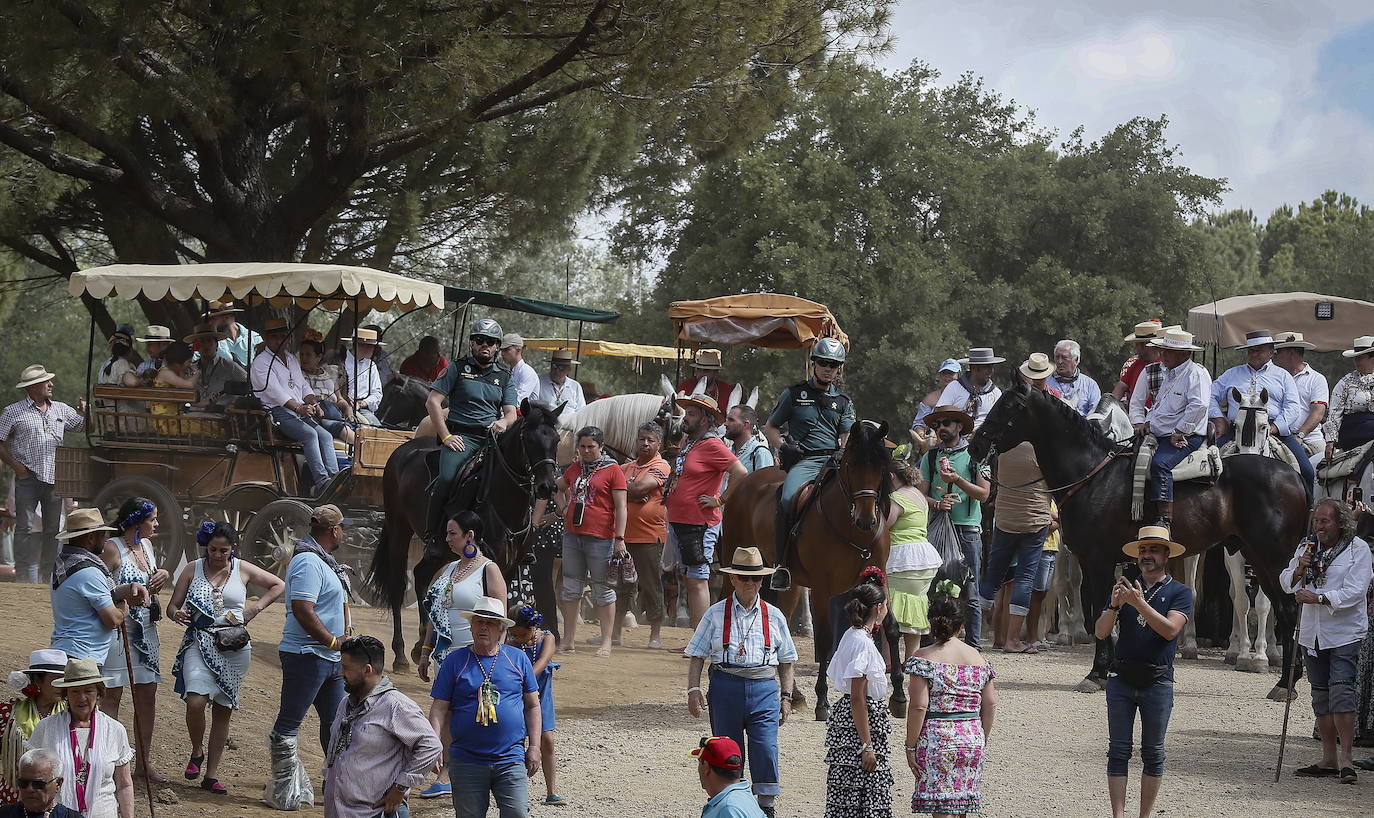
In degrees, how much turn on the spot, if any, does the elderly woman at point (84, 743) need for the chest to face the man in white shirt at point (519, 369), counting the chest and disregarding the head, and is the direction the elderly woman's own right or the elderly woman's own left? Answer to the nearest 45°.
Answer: approximately 135° to the elderly woman's own left

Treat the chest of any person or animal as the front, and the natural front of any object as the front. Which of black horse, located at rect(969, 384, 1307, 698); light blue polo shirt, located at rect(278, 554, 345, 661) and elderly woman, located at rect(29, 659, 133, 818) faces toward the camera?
the elderly woman

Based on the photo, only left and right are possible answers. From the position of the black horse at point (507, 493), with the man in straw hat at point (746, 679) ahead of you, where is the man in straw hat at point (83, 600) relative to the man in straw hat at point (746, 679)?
right

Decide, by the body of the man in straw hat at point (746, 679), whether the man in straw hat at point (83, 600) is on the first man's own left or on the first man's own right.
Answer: on the first man's own right

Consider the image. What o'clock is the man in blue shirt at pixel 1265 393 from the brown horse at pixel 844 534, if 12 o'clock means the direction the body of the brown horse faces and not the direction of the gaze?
The man in blue shirt is roughly at 9 o'clock from the brown horse.

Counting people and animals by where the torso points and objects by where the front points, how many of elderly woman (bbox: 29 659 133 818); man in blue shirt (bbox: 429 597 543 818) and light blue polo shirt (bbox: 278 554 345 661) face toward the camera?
2

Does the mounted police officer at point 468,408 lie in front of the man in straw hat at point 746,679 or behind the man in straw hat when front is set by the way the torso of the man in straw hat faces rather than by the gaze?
behind

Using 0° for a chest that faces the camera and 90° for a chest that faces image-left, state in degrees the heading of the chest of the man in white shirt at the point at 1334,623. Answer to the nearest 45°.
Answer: approximately 45°

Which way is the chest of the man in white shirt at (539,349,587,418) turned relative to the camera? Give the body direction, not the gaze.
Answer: toward the camera

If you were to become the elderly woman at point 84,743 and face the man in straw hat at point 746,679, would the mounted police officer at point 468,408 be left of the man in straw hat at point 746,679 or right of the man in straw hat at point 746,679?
left

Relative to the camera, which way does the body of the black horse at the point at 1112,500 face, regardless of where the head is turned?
to the viewer's left

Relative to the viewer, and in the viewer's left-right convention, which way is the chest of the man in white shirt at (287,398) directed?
facing the viewer and to the right of the viewer

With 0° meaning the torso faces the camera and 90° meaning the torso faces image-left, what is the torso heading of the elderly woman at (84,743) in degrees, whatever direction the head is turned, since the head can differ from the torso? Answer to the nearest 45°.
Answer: approximately 0°

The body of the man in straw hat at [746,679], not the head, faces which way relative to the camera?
toward the camera
